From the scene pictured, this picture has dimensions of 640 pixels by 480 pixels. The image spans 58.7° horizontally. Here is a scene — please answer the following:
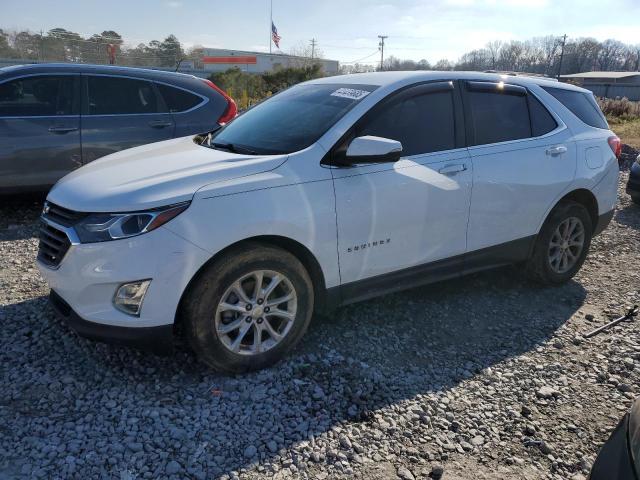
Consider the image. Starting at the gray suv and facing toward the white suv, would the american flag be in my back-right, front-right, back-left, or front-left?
back-left

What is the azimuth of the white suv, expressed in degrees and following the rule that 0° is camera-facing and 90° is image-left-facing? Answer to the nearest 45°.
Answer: approximately 45°

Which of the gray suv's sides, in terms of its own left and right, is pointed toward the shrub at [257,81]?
right

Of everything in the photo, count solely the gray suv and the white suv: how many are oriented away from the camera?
0

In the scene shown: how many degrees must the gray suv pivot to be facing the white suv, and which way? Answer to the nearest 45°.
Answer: approximately 90° to its left

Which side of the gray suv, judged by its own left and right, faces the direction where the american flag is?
right

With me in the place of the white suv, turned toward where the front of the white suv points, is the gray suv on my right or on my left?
on my right

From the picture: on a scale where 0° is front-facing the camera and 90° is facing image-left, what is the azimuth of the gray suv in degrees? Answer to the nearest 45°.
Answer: approximately 90°

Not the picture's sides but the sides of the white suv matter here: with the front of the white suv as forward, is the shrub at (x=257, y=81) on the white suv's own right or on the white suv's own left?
on the white suv's own right
